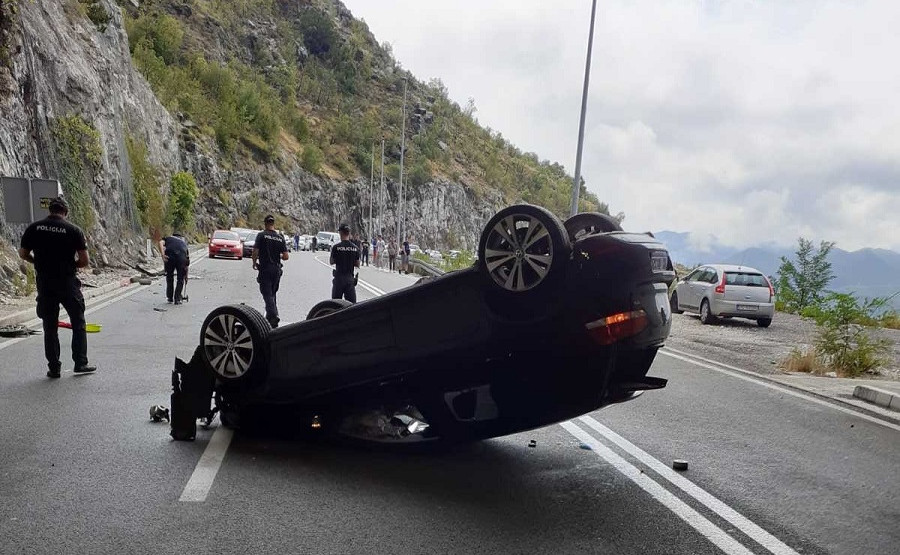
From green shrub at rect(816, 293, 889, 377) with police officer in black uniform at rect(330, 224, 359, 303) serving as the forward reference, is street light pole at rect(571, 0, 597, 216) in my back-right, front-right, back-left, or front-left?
front-right

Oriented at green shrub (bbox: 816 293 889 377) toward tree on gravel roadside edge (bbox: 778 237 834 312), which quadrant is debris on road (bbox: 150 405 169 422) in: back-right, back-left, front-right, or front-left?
back-left

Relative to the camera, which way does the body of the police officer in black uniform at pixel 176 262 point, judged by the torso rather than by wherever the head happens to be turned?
away from the camera

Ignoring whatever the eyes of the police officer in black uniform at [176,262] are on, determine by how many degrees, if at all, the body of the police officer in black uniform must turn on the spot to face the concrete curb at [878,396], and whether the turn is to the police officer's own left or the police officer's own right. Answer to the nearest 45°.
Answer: approximately 135° to the police officer's own right

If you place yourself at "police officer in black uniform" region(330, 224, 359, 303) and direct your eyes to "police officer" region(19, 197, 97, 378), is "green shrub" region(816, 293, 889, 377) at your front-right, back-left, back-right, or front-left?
back-left

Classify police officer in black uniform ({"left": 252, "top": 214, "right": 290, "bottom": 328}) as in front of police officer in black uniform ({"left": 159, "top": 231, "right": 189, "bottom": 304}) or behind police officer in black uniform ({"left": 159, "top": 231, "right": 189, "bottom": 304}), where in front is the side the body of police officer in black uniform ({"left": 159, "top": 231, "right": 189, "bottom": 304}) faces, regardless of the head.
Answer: behind

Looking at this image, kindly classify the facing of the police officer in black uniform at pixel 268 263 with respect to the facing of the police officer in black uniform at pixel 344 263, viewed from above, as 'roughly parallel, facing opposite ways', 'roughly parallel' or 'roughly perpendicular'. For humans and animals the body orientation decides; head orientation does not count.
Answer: roughly parallel

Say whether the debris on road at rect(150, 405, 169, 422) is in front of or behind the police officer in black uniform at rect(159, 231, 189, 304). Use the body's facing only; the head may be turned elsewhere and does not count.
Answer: behind

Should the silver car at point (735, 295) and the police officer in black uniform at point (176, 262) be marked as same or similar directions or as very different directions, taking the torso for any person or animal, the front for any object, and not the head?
same or similar directions

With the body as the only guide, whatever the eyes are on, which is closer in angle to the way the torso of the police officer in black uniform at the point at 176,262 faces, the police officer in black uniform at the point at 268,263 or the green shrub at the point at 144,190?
the green shrub

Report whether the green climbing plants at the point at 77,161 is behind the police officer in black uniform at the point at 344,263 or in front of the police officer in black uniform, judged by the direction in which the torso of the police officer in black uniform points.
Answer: in front
